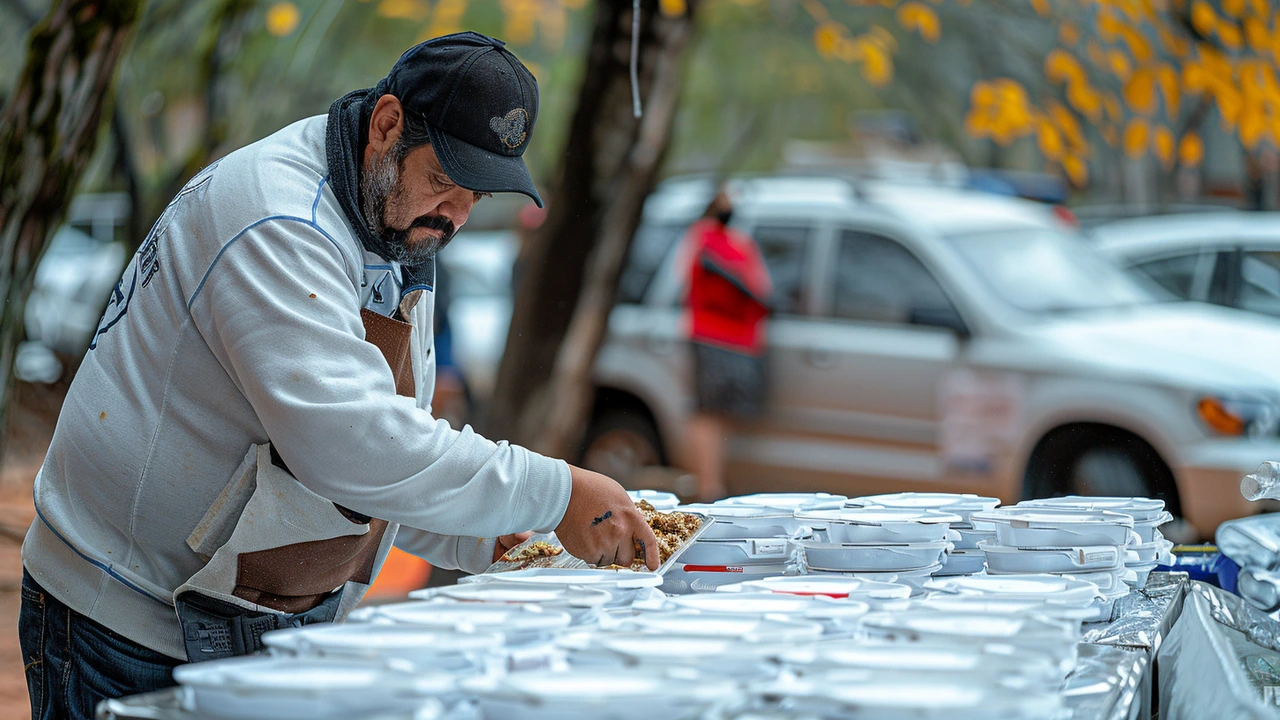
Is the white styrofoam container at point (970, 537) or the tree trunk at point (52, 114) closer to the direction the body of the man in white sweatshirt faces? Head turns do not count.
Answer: the white styrofoam container

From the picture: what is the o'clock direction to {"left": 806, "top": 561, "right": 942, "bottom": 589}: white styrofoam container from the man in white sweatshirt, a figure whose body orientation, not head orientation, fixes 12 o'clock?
The white styrofoam container is roughly at 12 o'clock from the man in white sweatshirt.

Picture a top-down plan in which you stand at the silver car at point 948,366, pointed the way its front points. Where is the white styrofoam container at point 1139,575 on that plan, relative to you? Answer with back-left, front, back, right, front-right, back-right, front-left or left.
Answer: front-right

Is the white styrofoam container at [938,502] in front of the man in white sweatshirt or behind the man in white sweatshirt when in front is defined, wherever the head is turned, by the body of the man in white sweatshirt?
in front

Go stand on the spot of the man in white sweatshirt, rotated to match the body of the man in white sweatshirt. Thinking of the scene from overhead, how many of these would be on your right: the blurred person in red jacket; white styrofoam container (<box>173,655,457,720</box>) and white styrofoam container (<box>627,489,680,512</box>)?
1

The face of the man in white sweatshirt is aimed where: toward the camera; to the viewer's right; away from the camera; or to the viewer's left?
to the viewer's right

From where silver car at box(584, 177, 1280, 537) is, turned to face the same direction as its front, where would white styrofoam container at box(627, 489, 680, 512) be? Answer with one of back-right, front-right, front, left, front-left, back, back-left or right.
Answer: front-right

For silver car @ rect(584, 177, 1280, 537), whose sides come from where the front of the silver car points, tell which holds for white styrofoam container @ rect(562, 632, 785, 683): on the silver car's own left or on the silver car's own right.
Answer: on the silver car's own right

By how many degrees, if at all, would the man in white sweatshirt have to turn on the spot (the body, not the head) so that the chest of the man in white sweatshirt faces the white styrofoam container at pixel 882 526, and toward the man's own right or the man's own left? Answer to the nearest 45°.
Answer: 0° — they already face it

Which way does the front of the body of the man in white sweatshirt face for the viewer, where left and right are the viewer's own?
facing to the right of the viewer

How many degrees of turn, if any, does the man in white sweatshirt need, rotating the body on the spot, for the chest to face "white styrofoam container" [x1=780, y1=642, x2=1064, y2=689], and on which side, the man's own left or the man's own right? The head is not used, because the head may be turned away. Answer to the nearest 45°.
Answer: approximately 45° to the man's own right
